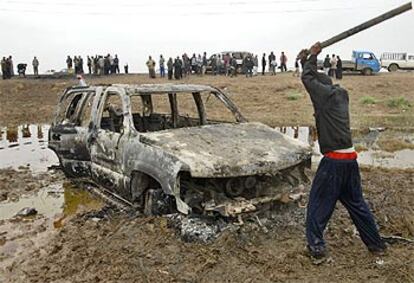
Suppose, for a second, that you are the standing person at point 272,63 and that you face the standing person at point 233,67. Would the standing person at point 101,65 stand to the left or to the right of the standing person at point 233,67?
right

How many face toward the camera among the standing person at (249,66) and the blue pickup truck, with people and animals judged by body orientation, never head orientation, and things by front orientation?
1

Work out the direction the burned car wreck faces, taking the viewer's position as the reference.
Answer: facing the viewer and to the right of the viewer

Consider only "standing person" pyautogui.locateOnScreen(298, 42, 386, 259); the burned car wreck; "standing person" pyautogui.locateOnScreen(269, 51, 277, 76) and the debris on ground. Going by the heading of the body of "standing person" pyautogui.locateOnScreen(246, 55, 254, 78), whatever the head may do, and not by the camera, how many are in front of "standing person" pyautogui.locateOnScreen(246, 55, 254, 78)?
3

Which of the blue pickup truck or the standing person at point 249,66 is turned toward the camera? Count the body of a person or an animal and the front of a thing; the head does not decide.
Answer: the standing person

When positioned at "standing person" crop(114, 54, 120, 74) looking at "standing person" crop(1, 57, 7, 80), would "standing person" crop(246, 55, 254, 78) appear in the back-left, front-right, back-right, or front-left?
back-left

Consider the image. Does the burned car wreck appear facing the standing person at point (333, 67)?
no

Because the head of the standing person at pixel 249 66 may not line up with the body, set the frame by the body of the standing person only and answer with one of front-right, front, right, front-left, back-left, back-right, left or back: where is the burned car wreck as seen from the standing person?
front

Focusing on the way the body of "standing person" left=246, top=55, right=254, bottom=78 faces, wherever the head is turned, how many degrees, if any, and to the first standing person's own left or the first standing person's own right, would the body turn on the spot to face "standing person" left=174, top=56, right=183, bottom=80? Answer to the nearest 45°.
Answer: approximately 90° to the first standing person's own right

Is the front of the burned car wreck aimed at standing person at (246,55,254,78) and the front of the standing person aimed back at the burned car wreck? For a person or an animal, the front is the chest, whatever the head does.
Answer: no

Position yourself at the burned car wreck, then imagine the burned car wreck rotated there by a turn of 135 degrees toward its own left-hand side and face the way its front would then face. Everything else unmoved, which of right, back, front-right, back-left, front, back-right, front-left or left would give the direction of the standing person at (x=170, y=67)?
front

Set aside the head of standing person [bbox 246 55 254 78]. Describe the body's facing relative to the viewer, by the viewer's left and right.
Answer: facing the viewer
